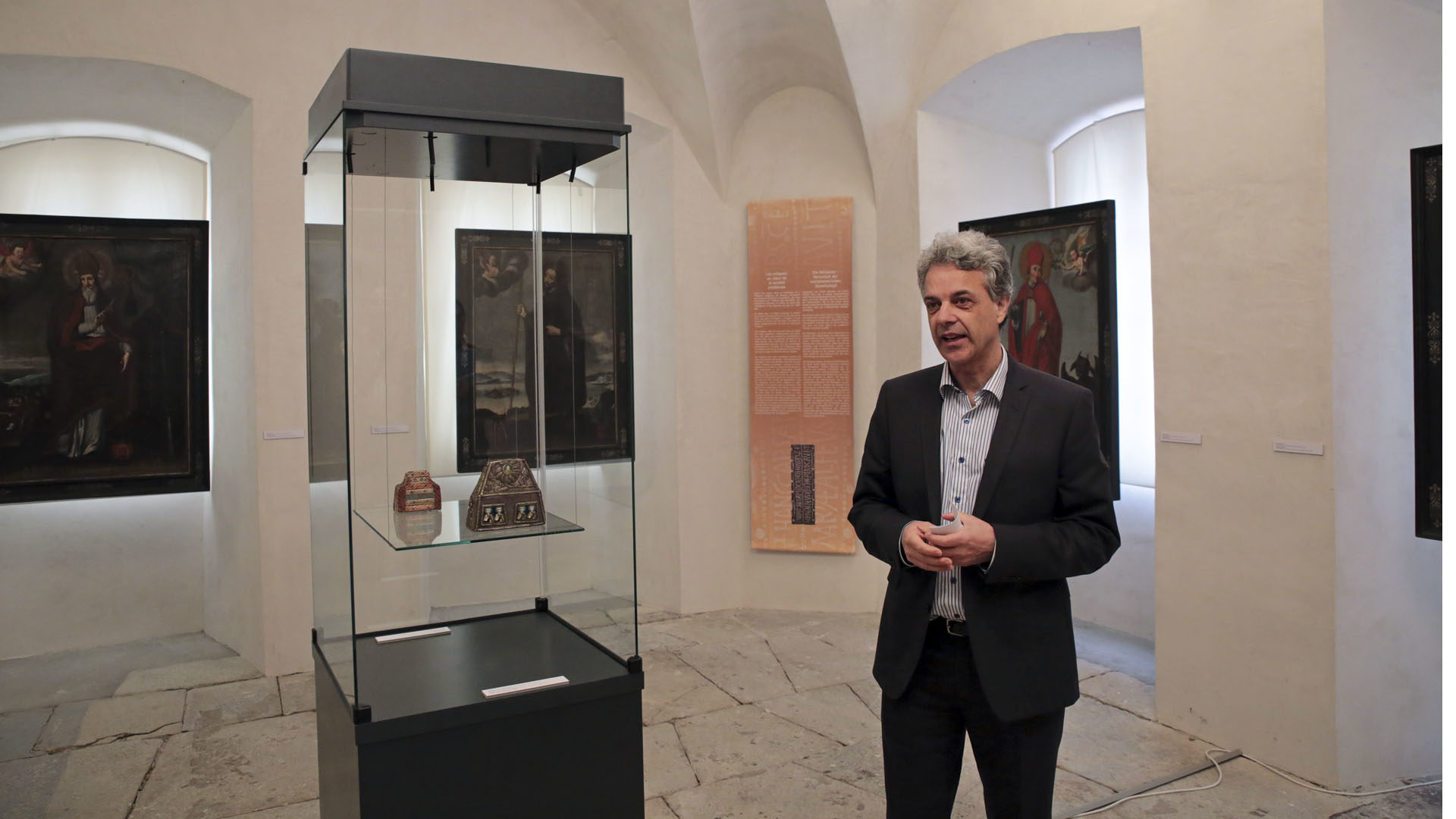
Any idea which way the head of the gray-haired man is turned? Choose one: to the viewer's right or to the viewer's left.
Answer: to the viewer's left

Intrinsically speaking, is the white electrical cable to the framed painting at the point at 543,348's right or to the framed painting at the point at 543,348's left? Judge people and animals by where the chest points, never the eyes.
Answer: on its left

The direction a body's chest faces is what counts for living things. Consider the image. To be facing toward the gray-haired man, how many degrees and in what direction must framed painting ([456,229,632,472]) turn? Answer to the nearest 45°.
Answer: approximately 45° to its left

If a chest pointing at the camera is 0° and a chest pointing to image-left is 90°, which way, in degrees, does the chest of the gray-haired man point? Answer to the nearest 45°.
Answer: approximately 45°

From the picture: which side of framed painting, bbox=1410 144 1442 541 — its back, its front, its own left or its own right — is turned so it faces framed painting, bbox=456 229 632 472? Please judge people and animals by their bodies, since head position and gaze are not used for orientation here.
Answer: front

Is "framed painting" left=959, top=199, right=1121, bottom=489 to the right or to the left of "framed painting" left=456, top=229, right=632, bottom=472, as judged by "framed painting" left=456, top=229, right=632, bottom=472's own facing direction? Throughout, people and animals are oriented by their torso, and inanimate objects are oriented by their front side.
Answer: on its left

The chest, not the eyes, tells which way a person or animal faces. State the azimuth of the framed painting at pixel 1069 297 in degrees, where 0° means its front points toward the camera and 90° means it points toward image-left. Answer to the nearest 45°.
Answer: approximately 45°

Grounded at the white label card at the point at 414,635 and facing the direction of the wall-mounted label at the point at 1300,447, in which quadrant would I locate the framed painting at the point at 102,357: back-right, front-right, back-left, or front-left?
back-left

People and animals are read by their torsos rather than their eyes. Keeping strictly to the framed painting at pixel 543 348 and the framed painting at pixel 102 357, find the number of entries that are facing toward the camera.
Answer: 2

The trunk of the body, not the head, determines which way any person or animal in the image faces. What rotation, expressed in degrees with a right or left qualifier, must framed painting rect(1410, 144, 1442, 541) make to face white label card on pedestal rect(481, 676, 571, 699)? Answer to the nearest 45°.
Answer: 0° — it already faces it

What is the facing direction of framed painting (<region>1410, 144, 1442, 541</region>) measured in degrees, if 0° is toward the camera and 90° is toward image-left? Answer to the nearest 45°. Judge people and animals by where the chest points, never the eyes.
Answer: approximately 45°

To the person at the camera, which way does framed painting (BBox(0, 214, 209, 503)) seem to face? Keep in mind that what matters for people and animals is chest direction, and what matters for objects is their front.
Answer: facing the viewer

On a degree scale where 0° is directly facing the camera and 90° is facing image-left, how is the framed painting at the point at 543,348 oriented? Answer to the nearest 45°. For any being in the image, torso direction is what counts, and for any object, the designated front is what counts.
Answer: approximately 0°
